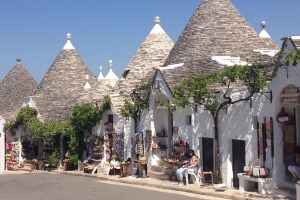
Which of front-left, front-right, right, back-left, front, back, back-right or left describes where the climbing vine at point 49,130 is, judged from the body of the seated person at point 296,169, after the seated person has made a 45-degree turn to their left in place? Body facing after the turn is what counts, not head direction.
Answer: right

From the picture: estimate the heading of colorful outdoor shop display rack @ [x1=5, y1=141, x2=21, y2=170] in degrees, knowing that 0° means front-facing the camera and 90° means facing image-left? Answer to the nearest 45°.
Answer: approximately 0°

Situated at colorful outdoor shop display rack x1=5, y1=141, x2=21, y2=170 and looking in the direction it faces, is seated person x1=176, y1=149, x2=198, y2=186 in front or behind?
in front

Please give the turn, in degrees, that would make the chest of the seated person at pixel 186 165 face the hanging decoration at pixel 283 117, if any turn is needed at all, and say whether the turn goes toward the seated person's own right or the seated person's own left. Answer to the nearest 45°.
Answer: approximately 135° to the seated person's own left

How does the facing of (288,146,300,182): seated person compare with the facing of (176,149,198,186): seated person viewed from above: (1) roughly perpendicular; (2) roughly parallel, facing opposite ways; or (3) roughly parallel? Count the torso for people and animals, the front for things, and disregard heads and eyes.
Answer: roughly parallel

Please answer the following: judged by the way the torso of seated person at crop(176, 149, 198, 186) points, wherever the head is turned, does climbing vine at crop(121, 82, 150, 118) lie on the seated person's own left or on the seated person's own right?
on the seated person's own right

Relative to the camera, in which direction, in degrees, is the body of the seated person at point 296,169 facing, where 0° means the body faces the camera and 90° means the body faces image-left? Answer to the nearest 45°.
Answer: approximately 90°

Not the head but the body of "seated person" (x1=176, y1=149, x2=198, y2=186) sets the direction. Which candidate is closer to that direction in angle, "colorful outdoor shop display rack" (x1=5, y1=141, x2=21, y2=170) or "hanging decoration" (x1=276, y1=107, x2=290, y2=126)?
the colorful outdoor shop display rack
